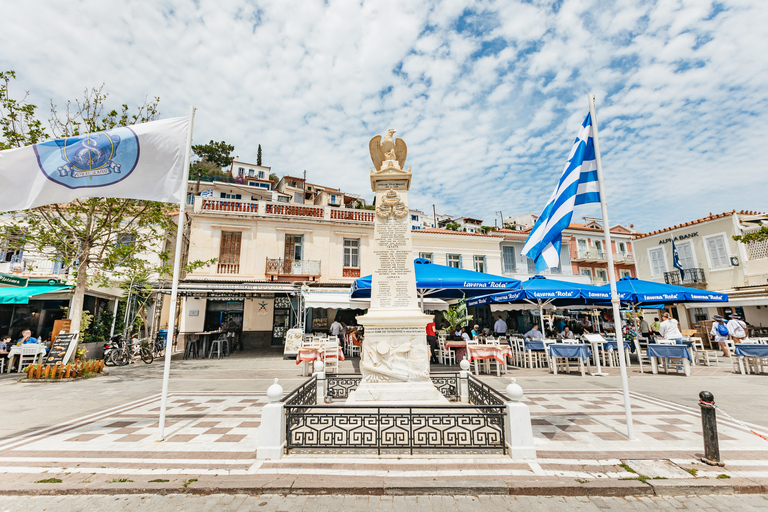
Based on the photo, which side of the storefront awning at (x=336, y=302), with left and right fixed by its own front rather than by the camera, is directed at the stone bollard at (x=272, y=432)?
front

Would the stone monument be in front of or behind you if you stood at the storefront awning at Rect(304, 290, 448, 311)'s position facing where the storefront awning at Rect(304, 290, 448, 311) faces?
in front

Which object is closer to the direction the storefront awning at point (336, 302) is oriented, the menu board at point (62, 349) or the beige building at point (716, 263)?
the menu board

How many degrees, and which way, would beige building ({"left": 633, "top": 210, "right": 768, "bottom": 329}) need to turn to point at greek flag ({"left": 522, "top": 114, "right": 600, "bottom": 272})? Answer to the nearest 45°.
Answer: approximately 45° to its left

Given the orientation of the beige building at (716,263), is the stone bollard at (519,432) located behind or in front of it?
in front

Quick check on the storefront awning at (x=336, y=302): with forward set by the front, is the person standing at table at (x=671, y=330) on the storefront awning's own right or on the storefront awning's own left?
on the storefront awning's own left

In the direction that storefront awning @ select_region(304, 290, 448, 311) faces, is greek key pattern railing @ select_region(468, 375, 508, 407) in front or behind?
in front

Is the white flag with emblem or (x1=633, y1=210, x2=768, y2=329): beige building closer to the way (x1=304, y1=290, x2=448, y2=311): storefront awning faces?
the white flag with emblem

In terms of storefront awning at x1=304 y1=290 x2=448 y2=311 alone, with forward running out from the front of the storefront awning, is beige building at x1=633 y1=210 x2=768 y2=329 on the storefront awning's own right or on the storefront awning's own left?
on the storefront awning's own left

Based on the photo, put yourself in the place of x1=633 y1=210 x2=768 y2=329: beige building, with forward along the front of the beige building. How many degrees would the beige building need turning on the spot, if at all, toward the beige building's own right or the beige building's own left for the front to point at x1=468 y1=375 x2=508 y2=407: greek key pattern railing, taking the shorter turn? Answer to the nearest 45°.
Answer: approximately 45° to the beige building's own left

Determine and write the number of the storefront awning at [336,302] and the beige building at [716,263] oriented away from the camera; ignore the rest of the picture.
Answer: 0

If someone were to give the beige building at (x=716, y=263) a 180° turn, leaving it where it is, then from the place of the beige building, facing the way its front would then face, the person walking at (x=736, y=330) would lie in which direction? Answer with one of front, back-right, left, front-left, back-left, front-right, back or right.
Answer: back-right

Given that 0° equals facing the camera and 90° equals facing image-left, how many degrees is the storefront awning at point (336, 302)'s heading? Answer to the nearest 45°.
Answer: approximately 0°

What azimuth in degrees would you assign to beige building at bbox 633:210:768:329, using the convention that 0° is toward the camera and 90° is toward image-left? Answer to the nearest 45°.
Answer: approximately 45°
